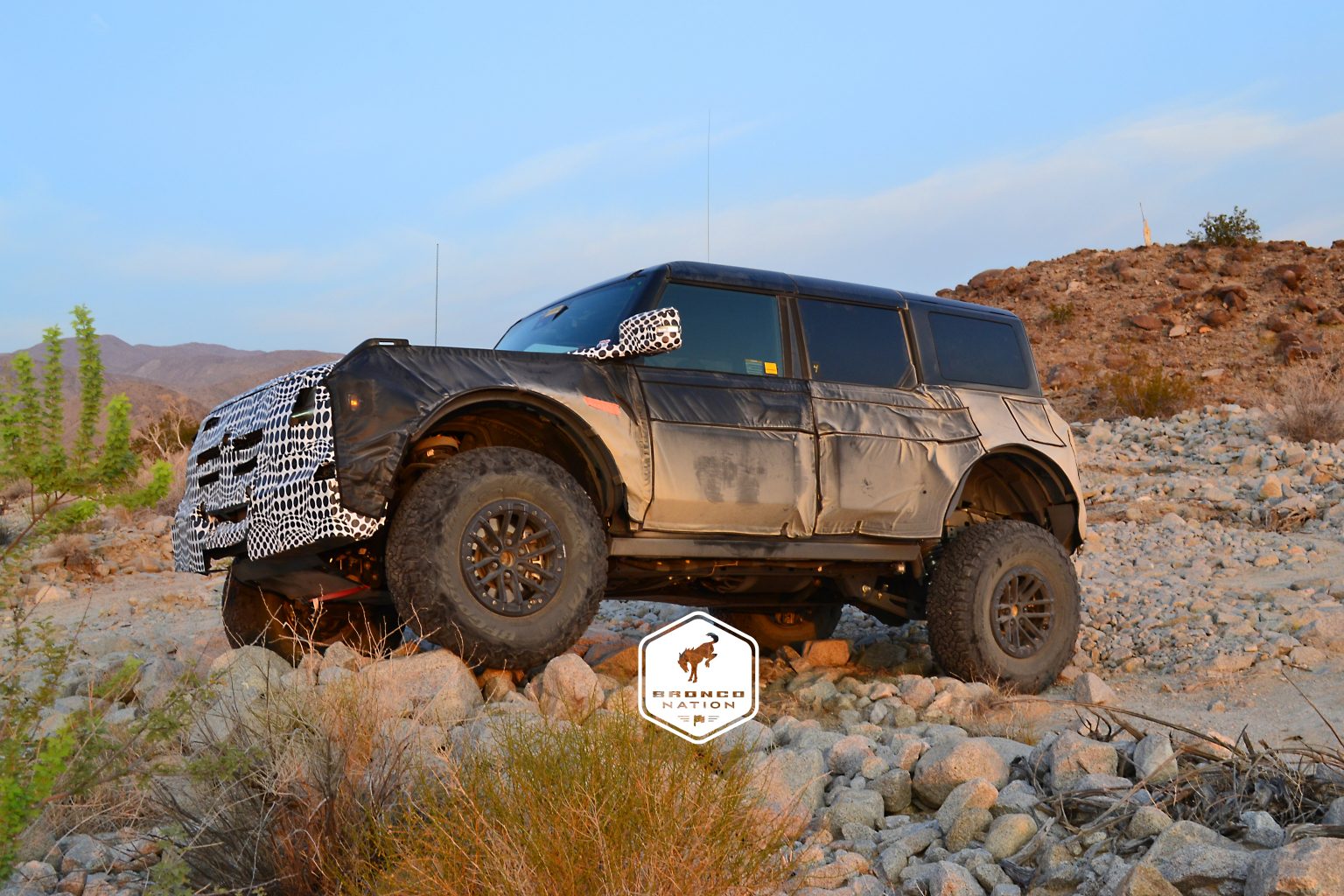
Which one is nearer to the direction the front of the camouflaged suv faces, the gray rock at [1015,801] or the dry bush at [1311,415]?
the gray rock

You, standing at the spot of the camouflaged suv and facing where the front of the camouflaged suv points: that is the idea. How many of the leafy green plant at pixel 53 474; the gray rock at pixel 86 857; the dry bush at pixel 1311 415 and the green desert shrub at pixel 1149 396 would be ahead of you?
2

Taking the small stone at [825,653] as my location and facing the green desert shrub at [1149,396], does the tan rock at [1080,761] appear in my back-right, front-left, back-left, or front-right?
back-right

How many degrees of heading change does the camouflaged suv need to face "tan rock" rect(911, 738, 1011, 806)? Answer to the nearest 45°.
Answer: approximately 90° to its left

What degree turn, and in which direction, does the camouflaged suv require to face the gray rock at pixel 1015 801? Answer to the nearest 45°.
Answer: approximately 90° to its left

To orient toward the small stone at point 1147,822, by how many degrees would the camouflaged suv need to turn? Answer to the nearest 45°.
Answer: approximately 90° to its left

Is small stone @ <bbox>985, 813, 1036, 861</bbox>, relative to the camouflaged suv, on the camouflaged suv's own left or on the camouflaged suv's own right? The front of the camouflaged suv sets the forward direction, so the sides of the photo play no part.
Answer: on the camouflaged suv's own left

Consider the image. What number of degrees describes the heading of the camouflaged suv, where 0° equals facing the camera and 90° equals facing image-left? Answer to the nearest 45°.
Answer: approximately 45°

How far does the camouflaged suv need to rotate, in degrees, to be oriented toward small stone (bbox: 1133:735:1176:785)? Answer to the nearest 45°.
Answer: approximately 90° to its left

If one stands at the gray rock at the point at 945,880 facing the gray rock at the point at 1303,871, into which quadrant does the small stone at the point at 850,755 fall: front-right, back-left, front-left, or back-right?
back-left

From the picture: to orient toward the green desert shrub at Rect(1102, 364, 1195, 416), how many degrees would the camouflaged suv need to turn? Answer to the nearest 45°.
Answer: approximately 180°

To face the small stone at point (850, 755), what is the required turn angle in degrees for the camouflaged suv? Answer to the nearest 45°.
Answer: approximately 90° to its left

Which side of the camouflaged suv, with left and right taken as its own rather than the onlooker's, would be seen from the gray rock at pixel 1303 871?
left

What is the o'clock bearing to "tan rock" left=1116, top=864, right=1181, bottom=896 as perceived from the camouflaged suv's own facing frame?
The tan rock is roughly at 10 o'clock from the camouflaged suv.

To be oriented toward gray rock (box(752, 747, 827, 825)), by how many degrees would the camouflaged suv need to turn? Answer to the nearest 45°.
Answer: approximately 45° to its left

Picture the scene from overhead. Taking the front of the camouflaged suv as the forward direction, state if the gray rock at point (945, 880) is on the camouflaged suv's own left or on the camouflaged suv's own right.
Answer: on the camouflaged suv's own left

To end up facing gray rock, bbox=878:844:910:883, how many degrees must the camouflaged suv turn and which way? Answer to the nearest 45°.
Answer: approximately 45° to its left
